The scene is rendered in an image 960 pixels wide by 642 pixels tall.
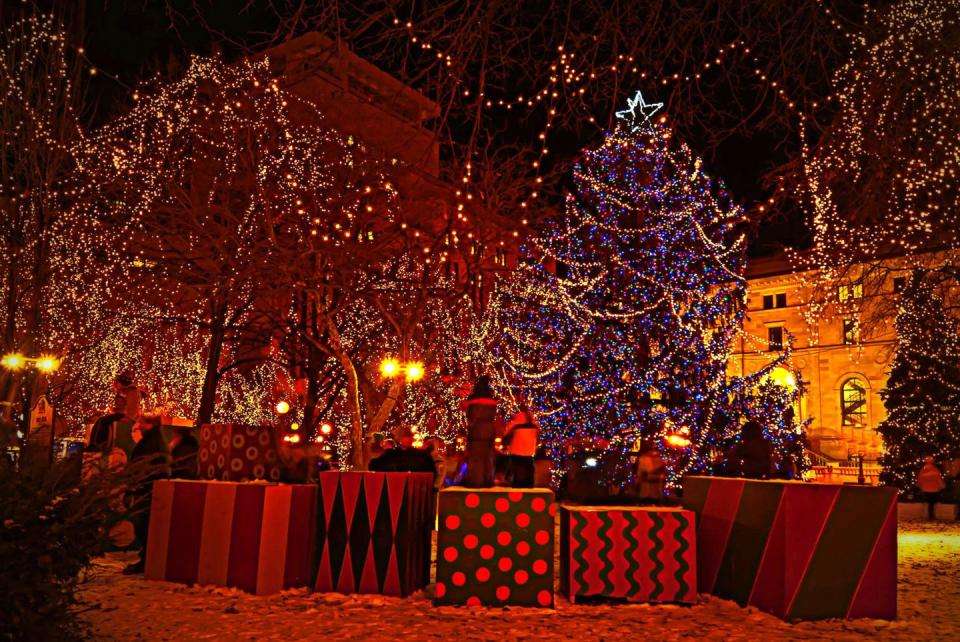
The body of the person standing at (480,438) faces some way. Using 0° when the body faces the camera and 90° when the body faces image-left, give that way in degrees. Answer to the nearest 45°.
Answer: approximately 180°

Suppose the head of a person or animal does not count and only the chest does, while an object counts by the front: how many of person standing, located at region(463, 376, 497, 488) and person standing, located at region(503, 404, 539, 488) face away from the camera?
2

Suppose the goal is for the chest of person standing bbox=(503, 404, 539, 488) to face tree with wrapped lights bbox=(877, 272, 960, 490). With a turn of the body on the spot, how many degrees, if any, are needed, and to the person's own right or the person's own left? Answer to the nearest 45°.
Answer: approximately 45° to the person's own right

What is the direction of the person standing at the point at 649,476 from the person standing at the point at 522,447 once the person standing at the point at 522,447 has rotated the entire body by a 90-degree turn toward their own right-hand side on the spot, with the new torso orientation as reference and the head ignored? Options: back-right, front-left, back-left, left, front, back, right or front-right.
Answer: front-right

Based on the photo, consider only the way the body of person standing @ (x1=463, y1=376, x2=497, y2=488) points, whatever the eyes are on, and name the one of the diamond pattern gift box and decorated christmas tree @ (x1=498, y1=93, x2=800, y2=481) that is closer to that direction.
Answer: the decorated christmas tree

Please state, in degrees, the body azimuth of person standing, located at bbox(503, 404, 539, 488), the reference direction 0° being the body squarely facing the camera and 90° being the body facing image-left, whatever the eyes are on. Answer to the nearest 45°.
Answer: approximately 180°

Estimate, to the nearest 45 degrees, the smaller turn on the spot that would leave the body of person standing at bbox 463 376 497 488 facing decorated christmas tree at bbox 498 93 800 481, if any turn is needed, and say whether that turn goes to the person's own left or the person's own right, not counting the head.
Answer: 0° — they already face it
